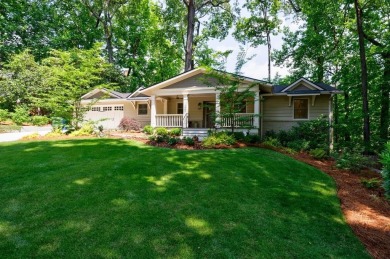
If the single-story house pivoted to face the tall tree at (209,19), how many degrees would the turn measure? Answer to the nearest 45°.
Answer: approximately 180°

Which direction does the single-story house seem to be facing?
toward the camera

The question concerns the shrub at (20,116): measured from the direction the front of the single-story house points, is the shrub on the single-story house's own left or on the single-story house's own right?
on the single-story house's own right

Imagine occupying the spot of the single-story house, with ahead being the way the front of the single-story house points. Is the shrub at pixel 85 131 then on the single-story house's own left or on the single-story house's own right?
on the single-story house's own right

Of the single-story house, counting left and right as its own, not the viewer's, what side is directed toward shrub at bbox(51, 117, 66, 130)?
right

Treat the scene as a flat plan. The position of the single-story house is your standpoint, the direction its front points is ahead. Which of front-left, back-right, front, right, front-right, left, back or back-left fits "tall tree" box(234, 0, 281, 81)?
back

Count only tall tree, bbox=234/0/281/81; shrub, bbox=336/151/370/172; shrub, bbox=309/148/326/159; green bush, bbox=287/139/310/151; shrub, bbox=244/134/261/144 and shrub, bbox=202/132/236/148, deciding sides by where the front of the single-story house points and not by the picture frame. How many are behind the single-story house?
1

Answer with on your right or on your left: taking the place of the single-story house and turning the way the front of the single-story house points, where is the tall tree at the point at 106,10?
on your right

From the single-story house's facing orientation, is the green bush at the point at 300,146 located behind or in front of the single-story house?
in front

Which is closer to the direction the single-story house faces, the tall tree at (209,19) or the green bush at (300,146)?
the green bush

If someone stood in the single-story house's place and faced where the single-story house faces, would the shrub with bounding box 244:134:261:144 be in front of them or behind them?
in front

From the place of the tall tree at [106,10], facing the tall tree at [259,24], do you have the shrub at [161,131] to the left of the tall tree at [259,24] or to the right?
right
